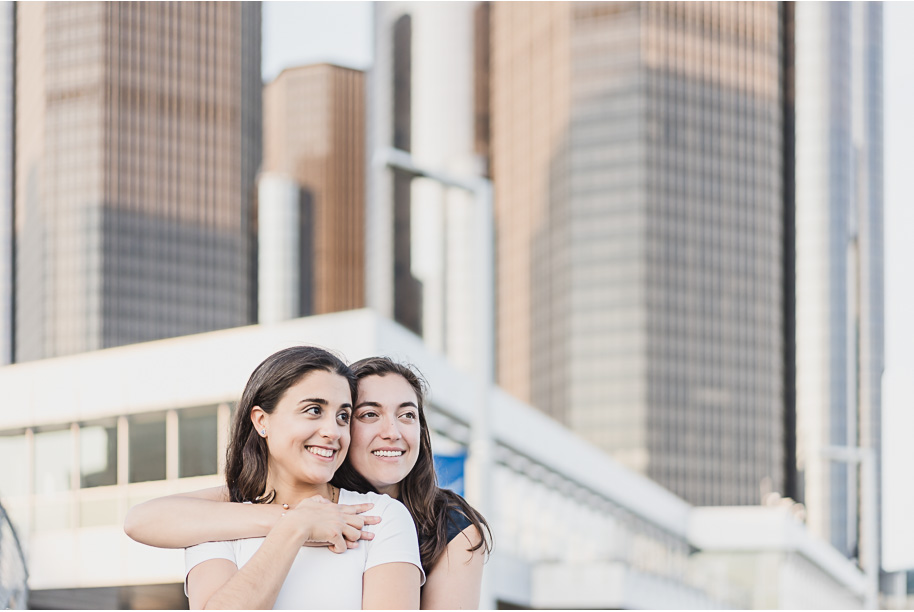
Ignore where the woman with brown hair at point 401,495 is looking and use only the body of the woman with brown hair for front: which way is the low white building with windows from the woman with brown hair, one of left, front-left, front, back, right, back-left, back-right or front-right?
back-right

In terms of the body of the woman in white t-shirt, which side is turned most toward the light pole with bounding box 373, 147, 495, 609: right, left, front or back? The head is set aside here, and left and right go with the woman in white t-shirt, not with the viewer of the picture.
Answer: back

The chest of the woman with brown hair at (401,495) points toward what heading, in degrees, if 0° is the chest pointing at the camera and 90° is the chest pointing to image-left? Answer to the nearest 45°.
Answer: approximately 45°

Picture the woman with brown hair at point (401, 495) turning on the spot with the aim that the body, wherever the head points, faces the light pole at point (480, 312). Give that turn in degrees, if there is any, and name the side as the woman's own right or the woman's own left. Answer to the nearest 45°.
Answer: approximately 135° to the woman's own right

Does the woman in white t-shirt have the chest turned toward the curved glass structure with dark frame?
no

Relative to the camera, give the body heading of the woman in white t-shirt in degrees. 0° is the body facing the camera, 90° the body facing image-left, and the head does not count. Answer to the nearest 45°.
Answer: approximately 0°

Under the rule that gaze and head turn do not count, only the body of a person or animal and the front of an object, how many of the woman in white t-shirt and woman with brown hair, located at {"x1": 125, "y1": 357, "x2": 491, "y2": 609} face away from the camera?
0

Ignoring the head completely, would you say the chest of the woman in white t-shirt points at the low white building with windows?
no

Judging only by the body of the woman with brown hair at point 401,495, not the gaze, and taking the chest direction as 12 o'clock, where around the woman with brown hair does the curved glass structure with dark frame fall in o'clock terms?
The curved glass structure with dark frame is roughly at 4 o'clock from the woman with brown hair.

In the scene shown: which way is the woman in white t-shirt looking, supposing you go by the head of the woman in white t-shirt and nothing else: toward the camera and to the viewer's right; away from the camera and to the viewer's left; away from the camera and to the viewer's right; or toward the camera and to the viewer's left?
toward the camera and to the viewer's right
